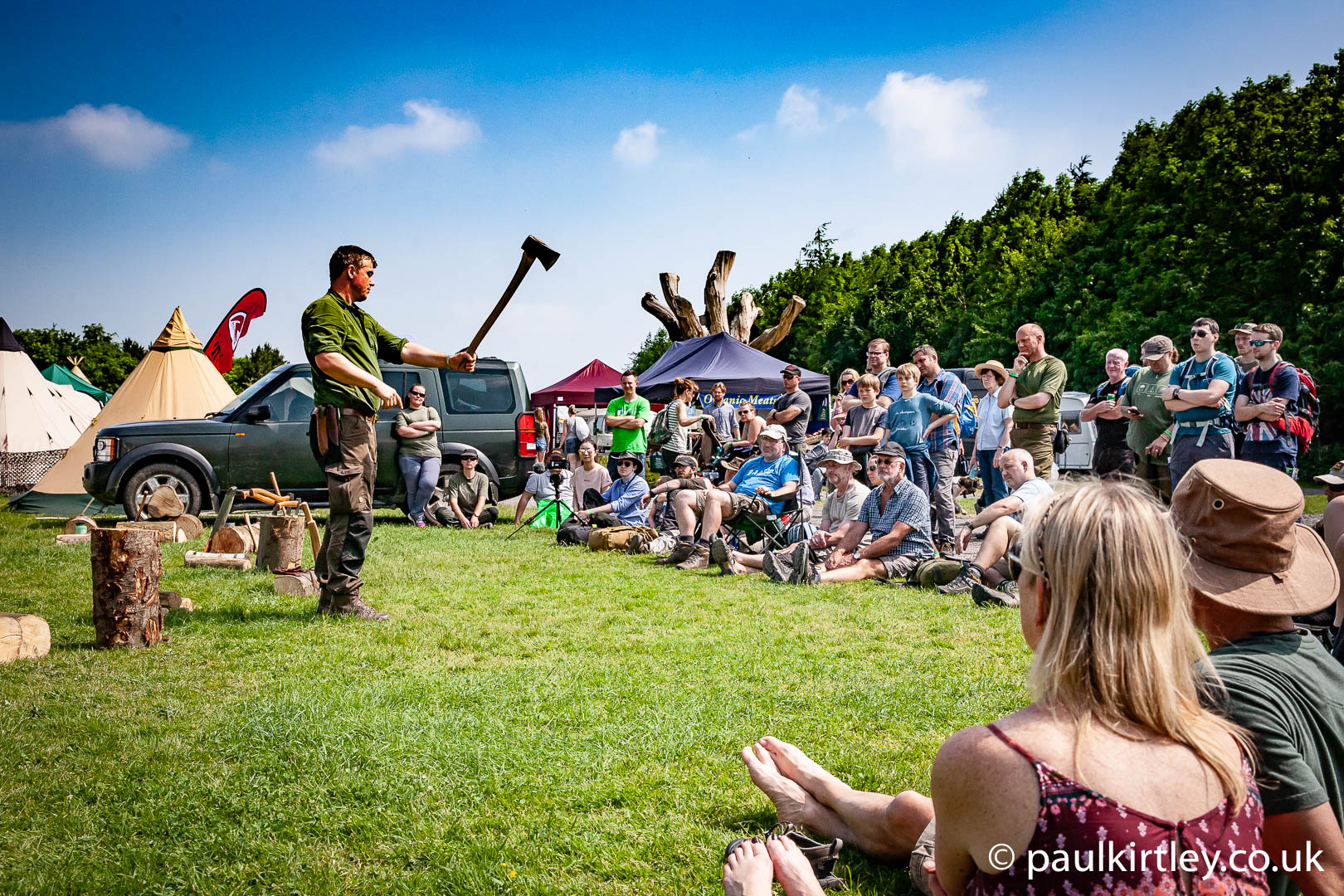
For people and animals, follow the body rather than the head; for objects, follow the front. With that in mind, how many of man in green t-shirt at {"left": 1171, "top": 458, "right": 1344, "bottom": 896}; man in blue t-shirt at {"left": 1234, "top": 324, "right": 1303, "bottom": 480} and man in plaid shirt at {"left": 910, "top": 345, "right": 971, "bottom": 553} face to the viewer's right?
0

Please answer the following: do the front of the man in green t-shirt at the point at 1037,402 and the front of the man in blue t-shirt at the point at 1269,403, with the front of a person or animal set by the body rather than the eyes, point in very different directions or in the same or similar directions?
same or similar directions

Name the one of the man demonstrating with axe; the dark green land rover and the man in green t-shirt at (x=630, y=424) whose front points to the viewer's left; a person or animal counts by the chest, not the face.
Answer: the dark green land rover

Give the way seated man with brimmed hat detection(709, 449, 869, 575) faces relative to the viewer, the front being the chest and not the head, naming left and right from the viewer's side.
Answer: facing the viewer and to the left of the viewer

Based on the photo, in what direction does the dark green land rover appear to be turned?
to the viewer's left

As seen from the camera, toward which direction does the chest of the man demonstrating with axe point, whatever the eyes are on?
to the viewer's right

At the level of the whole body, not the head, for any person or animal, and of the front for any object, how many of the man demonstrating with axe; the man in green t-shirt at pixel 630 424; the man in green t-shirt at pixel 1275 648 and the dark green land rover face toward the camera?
1

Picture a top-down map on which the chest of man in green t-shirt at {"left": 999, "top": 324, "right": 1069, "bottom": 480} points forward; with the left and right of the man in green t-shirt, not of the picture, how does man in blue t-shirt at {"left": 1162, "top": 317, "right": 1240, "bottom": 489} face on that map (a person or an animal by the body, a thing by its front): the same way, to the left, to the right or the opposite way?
the same way

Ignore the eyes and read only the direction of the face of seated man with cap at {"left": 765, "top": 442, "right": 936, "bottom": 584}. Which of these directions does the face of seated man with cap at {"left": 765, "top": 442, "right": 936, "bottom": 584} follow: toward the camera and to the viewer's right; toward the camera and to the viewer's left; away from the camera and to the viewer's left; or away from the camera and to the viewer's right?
toward the camera and to the viewer's left

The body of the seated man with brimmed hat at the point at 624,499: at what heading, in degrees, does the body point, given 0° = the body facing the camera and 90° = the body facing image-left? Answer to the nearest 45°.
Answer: approximately 45°

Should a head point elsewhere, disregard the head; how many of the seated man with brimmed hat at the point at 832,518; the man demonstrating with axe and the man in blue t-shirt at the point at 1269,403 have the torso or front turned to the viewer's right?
1

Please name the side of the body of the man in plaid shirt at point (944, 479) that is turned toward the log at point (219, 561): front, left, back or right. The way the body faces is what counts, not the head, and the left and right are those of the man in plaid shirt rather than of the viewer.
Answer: front

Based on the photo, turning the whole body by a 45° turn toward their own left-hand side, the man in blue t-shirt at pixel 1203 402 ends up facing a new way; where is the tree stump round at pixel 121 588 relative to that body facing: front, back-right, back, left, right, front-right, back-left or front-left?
front-right

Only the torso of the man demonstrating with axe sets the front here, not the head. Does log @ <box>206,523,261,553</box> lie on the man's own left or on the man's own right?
on the man's own left

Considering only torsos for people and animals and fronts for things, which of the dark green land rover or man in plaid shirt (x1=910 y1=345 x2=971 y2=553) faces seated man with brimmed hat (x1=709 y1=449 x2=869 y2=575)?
the man in plaid shirt

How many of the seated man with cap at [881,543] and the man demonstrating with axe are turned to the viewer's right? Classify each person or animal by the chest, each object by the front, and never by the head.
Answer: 1

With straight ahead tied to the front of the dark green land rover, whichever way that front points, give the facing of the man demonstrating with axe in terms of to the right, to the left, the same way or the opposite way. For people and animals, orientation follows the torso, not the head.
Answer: the opposite way

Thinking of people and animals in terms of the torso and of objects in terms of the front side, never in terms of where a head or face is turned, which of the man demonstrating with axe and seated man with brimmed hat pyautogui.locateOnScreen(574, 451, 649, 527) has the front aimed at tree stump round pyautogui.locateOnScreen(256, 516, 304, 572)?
the seated man with brimmed hat

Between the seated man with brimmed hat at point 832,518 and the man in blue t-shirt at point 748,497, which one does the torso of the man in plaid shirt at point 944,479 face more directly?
the seated man with brimmed hat
